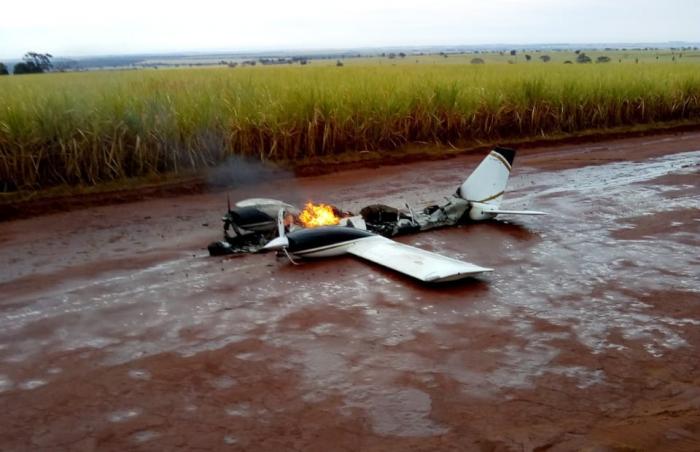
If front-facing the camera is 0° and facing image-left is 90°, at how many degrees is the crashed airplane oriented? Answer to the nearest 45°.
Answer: approximately 45°
